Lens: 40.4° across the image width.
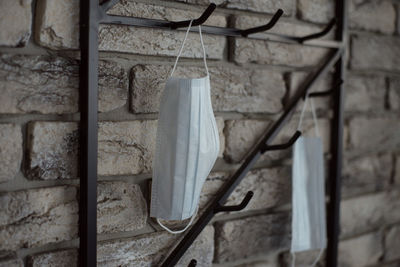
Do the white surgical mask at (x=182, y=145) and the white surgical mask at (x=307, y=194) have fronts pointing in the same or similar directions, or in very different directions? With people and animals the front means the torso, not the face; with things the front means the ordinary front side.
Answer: same or similar directions

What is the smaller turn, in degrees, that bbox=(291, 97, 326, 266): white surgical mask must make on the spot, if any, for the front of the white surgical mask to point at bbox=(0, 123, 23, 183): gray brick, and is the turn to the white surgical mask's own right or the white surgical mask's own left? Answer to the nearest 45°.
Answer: approximately 45° to the white surgical mask's own right

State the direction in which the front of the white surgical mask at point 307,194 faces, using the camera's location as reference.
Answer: facing the viewer

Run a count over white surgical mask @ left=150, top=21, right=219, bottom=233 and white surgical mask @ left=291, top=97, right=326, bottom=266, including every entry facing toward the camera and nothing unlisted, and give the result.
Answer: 2

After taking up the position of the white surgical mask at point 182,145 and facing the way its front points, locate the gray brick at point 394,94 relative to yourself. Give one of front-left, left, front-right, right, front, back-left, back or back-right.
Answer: back-left
